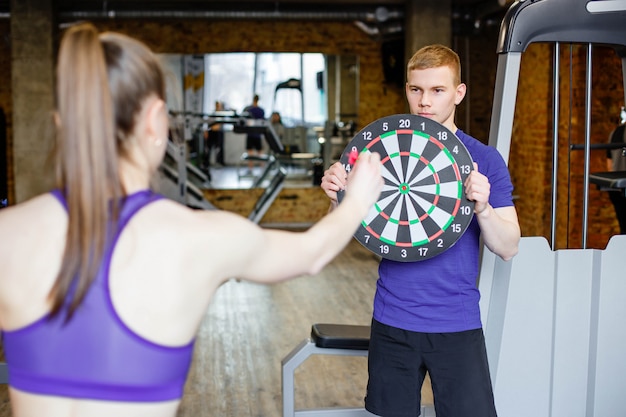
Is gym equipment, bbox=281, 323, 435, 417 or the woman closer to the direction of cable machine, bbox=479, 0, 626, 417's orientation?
the woman

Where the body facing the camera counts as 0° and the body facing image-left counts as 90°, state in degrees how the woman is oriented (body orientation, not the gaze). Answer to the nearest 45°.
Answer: approximately 180°

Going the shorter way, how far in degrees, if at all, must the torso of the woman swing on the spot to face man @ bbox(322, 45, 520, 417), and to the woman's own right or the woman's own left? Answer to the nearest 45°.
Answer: approximately 45° to the woman's own right

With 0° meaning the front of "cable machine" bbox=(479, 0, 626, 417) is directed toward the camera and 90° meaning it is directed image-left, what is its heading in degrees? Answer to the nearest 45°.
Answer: approximately 0°

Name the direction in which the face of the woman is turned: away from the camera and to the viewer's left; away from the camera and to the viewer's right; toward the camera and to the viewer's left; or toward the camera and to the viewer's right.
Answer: away from the camera and to the viewer's right

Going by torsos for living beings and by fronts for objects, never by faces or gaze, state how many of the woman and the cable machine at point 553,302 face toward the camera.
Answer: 1

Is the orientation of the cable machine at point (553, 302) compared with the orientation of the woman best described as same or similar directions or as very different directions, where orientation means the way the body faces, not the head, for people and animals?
very different directions

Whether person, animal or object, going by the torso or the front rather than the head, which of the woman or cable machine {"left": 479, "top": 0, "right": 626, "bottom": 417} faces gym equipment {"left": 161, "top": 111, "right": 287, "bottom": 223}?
the woman

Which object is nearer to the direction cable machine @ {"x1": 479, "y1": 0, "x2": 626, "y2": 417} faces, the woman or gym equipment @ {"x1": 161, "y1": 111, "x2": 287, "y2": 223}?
the woman
